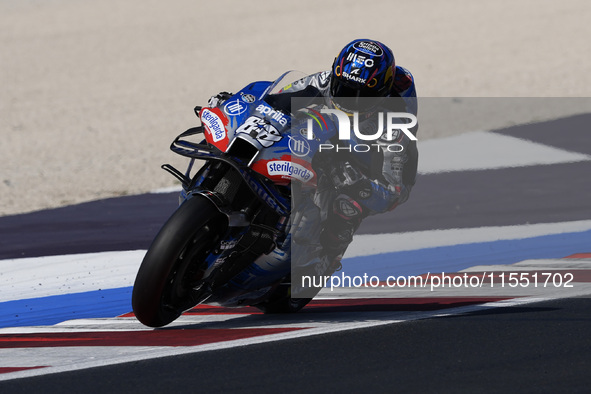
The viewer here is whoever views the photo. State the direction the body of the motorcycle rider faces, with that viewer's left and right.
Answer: facing the viewer and to the left of the viewer
